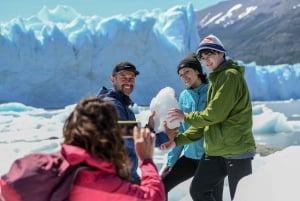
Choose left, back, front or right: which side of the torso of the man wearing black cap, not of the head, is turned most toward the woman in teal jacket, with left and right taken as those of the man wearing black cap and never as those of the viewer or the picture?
left

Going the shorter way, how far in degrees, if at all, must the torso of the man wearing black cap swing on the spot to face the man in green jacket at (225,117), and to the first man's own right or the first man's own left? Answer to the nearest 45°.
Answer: approximately 45° to the first man's own left

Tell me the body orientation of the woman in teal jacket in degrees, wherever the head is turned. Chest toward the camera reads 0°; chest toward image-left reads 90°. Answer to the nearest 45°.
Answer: approximately 45°

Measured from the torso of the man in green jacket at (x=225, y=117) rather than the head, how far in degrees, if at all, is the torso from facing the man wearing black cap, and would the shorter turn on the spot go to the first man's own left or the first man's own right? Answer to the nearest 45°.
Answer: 0° — they already face them

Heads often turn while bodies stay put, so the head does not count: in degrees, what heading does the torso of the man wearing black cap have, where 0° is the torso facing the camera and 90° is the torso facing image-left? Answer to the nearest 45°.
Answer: approximately 315°

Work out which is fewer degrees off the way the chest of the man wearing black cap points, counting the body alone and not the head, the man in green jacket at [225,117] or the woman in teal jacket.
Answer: the man in green jacket

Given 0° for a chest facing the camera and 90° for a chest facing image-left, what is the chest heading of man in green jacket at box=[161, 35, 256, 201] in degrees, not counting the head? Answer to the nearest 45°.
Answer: approximately 45°
